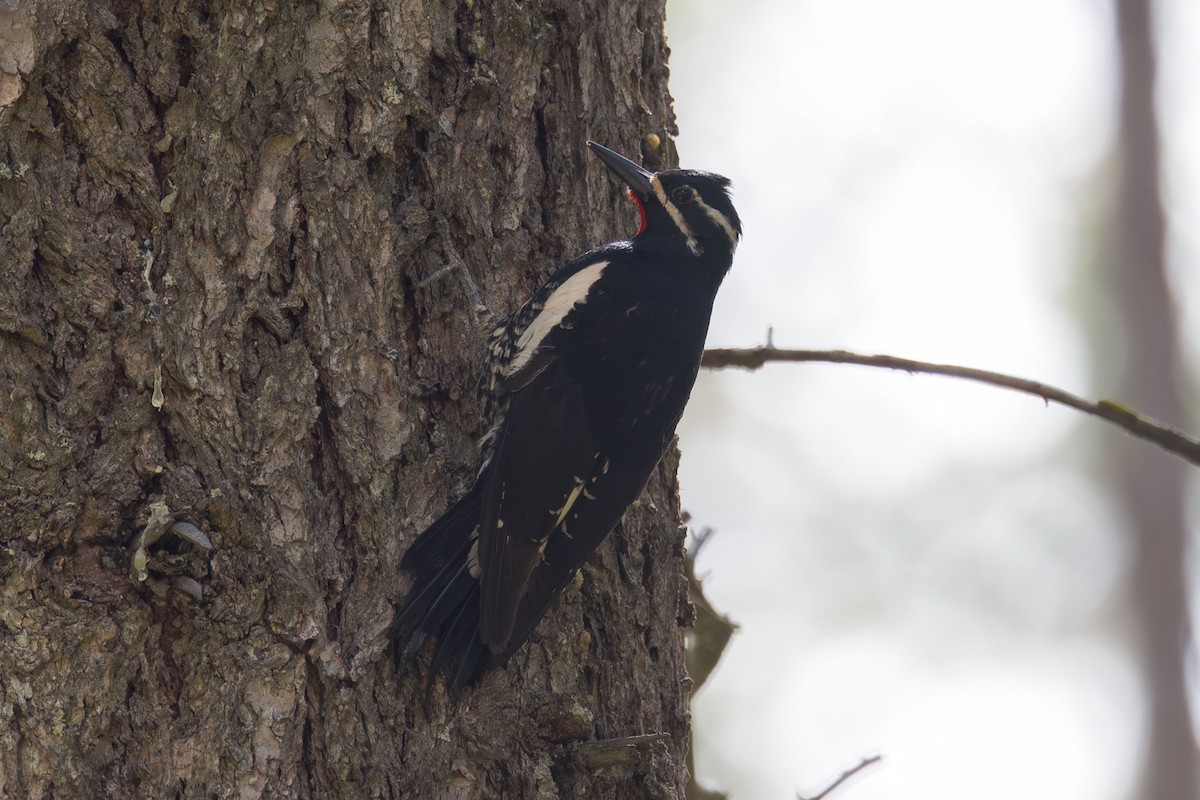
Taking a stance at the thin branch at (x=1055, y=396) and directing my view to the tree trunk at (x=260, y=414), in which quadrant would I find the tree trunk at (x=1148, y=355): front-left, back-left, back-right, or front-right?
back-right

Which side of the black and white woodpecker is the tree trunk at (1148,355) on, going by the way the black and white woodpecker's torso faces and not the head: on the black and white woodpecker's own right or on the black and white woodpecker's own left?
on the black and white woodpecker's own right

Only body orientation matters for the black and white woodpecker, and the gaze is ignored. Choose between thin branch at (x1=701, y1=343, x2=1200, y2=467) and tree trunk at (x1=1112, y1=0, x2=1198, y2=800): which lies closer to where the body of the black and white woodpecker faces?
the tree trunk

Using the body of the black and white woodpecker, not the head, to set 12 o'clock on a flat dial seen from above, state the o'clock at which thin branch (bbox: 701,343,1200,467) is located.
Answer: The thin branch is roughly at 5 o'clock from the black and white woodpecker.

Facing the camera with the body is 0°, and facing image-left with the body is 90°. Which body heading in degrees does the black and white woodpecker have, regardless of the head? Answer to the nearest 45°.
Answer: approximately 135°
